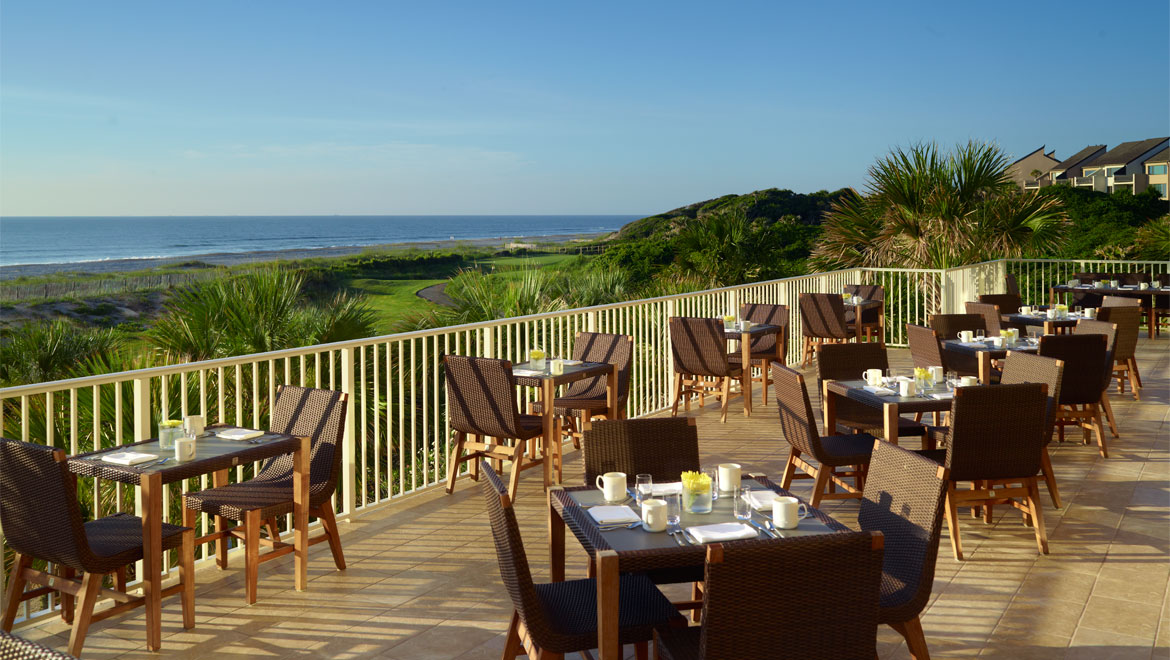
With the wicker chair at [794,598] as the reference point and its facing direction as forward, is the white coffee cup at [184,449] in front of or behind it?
in front

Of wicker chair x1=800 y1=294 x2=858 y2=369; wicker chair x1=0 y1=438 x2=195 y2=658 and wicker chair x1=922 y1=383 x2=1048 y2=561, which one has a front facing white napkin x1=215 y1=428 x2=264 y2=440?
wicker chair x1=0 y1=438 x2=195 y2=658

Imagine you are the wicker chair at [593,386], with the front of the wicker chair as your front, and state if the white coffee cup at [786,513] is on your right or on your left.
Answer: on your left

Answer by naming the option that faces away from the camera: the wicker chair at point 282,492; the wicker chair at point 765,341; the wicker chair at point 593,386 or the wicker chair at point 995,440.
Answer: the wicker chair at point 995,440

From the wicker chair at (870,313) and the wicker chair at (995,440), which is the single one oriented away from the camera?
the wicker chair at (995,440)

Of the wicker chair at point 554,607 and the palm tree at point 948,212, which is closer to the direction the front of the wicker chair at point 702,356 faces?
the palm tree

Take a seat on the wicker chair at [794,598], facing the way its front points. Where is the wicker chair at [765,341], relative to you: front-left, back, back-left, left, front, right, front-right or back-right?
front-right

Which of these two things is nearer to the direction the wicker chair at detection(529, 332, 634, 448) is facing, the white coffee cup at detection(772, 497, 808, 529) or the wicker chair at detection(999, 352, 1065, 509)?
the white coffee cup

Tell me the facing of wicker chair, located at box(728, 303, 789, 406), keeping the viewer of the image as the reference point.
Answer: facing the viewer and to the left of the viewer

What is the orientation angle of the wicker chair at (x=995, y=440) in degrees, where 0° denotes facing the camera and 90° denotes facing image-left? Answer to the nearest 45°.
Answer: approximately 180°

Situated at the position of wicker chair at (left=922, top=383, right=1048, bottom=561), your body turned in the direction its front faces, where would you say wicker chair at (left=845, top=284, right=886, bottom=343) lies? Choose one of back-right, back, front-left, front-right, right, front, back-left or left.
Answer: front

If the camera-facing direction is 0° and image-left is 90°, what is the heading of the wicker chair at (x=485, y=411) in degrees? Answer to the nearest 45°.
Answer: approximately 225°

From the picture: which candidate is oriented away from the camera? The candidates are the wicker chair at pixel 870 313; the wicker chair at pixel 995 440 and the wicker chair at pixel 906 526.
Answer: the wicker chair at pixel 995 440
